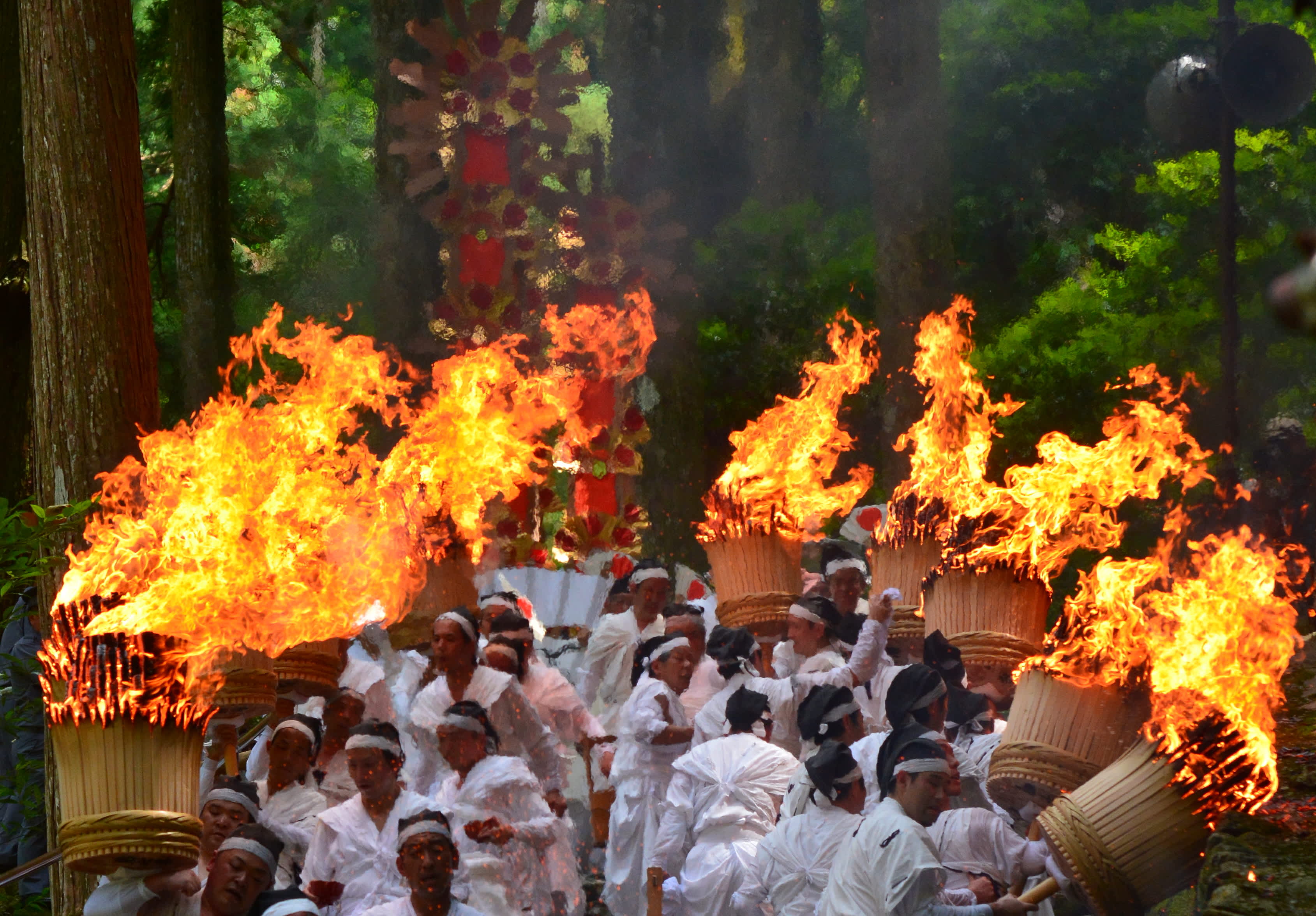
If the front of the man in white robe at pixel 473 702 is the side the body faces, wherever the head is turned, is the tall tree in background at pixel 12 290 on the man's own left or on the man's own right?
on the man's own right

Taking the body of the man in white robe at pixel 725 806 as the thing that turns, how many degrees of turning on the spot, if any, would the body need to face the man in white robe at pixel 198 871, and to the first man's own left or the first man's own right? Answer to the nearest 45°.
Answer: approximately 135° to the first man's own left

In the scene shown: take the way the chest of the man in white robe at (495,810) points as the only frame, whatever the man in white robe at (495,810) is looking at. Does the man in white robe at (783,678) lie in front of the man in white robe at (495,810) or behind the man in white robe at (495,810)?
behind

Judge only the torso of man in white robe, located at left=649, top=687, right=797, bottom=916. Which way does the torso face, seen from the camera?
away from the camera

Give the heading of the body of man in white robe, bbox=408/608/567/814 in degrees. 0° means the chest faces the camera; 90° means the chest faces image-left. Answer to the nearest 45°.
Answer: approximately 45°

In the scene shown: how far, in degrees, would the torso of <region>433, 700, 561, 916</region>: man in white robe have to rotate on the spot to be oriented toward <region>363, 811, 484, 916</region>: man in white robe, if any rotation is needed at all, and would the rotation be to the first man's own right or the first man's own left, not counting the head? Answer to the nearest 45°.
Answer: approximately 45° to the first man's own left

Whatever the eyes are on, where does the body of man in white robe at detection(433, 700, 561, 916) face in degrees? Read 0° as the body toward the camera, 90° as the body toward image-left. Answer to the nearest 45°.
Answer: approximately 45°

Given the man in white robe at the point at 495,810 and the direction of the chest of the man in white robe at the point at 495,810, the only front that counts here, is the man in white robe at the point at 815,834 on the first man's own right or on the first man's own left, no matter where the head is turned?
on the first man's own left
